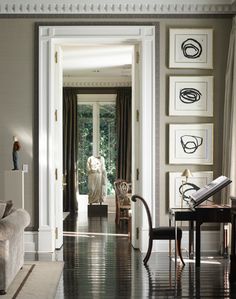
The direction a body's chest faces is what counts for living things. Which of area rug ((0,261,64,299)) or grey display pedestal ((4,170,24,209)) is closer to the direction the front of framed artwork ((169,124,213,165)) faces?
the area rug

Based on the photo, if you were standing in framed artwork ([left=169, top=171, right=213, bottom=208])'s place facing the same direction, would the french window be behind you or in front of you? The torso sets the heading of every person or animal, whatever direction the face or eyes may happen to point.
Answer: behind

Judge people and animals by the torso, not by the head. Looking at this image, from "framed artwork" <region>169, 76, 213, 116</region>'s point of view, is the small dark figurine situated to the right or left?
on its right

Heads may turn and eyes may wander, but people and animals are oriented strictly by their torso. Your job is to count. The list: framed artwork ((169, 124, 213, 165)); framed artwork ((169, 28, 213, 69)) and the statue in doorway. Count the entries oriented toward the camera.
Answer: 3

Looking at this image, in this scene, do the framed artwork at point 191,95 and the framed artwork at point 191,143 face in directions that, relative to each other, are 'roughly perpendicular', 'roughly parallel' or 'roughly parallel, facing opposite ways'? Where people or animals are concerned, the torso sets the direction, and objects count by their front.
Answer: roughly parallel

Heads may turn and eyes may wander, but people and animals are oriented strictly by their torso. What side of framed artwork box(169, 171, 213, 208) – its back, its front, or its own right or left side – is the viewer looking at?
front

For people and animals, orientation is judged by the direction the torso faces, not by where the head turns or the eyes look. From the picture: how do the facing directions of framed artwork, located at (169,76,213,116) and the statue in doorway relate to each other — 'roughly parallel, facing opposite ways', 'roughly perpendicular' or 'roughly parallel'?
roughly parallel

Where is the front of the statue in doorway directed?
toward the camera

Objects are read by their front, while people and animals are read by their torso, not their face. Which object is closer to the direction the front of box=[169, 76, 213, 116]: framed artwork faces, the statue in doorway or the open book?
the open book
